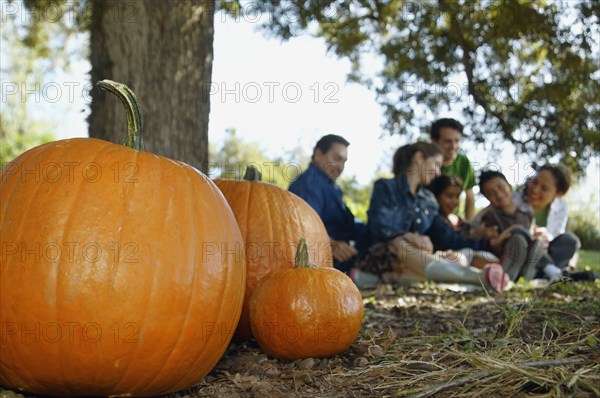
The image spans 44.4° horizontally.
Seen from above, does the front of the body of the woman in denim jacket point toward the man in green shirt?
no

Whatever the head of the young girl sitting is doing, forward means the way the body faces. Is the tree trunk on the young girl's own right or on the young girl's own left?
on the young girl's own right

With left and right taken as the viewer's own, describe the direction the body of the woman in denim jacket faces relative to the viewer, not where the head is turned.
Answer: facing the viewer and to the right of the viewer

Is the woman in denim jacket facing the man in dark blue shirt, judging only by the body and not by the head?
no

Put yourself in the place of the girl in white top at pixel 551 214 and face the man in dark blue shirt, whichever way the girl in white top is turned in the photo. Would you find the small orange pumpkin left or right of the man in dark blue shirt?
left

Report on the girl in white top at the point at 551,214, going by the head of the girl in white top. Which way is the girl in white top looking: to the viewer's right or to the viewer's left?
to the viewer's left

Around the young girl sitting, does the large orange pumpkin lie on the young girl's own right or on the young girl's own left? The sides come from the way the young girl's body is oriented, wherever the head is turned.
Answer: on the young girl's own right

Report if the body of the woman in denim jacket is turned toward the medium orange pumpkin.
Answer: no

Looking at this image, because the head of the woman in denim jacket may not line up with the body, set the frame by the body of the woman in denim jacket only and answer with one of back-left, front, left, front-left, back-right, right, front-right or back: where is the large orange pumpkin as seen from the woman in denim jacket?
front-right

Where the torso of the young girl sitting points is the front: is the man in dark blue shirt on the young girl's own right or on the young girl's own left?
on the young girl's own right

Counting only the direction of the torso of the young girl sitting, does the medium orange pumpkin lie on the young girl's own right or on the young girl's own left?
on the young girl's own right

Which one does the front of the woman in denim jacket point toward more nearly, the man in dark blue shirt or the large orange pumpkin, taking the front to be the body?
the large orange pumpkin

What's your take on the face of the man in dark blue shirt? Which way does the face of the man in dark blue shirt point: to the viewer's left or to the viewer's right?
to the viewer's right
